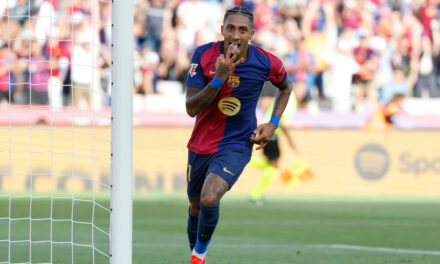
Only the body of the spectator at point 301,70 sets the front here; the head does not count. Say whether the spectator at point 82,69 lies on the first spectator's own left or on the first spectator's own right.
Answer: on the first spectator's own right

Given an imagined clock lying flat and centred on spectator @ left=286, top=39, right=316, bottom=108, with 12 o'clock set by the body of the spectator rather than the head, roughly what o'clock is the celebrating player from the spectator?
The celebrating player is roughly at 12 o'clock from the spectator.

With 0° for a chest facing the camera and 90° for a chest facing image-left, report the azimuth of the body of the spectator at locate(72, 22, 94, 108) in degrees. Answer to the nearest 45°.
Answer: approximately 0°

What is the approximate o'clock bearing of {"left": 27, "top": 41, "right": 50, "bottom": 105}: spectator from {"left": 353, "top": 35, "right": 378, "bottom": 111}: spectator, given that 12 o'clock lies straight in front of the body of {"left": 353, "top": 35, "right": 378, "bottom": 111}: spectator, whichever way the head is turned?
{"left": 27, "top": 41, "right": 50, "bottom": 105}: spectator is roughly at 2 o'clock from {"left": 353, "top": 35, "right": 378, "bottom": 111}: spectator.

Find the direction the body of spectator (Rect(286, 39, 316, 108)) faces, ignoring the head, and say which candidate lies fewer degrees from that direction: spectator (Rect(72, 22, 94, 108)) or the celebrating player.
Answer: the celebrating player

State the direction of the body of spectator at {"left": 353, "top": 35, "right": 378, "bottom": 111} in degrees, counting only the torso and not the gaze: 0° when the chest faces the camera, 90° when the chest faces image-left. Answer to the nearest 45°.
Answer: approximately 0°

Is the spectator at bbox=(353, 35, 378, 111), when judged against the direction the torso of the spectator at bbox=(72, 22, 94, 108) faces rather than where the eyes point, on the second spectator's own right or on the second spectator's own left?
on the second spectator's own left
